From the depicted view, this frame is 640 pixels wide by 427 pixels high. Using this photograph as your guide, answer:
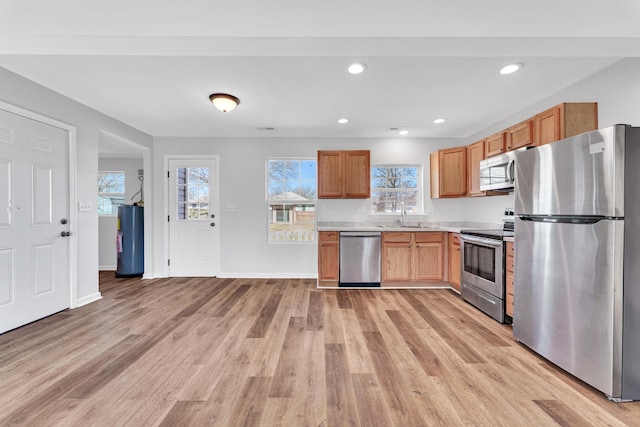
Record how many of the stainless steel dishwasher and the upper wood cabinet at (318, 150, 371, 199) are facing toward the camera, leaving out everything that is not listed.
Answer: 2

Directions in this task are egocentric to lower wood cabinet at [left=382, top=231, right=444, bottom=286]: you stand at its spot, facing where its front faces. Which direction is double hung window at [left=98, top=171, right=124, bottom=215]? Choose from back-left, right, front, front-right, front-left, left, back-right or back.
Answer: right

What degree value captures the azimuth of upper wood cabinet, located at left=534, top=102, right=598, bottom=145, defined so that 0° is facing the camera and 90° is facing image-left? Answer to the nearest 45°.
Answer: approximately 45°

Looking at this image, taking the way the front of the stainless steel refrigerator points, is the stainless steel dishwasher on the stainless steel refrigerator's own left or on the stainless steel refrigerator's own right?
on the stainless steel refrigerator's own right

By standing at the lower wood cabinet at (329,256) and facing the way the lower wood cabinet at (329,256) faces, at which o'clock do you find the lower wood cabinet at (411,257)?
the lower wood cabinet at (411,257) is roughly at 9 o'clock from the lower wood cabinet at (329,256).

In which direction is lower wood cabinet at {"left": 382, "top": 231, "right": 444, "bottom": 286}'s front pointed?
toward the camera

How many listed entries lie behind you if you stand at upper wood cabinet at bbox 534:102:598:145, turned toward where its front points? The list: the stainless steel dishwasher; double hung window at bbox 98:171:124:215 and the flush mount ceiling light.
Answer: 0

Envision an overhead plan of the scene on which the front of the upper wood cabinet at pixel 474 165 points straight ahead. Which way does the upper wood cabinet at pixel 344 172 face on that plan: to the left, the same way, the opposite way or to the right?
to the left

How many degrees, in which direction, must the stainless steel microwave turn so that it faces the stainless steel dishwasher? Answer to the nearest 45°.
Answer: approximately 45° to its right

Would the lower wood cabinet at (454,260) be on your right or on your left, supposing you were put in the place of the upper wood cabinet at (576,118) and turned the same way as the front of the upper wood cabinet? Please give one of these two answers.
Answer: on your right

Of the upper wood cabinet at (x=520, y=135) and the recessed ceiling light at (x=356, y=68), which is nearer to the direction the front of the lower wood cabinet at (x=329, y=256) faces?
the recessed ceiling light

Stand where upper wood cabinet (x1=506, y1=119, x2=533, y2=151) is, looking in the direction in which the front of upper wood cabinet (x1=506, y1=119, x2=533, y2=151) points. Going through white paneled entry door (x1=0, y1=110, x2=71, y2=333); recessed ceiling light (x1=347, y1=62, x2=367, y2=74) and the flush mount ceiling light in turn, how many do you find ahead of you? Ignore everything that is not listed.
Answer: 3

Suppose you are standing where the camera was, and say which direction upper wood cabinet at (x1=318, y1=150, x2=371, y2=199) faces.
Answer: facing the viewer

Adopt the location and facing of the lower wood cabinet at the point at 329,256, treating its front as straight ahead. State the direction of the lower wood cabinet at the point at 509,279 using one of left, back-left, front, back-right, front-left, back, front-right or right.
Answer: front-left

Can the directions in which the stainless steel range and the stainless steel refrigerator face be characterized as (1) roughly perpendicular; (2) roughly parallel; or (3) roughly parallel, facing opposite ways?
roughly parallel

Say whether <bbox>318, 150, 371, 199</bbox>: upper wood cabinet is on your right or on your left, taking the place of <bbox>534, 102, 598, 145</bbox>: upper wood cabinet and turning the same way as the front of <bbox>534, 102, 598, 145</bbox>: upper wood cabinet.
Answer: on your right

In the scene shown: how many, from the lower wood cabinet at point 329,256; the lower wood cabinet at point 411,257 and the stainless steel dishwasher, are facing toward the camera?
3

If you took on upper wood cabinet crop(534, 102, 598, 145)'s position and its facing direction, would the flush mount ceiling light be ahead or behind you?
ahead

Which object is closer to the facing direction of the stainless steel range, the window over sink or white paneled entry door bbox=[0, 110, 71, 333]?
the white paneled entry door

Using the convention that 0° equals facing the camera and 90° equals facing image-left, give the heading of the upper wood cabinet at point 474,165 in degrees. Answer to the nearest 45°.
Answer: approximately 45°
